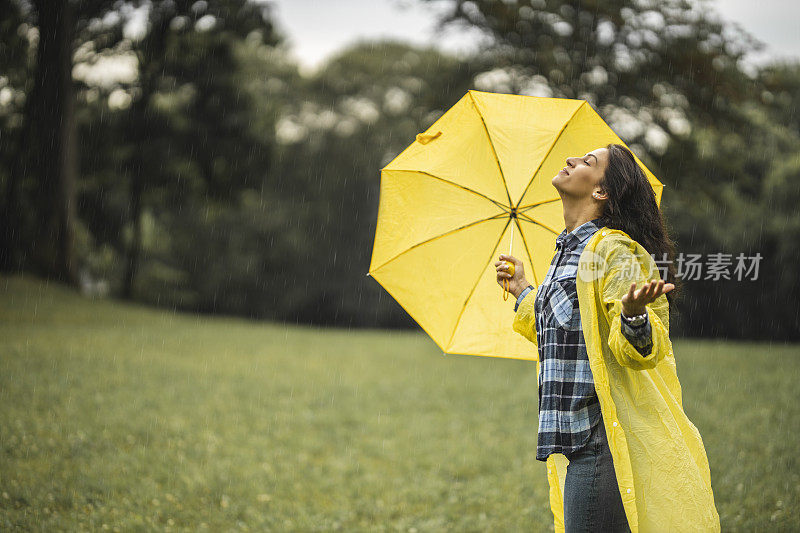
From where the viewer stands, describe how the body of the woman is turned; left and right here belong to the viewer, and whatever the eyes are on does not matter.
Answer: facing to the left of the viewer

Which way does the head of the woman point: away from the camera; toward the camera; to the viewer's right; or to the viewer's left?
to the viewer's left
